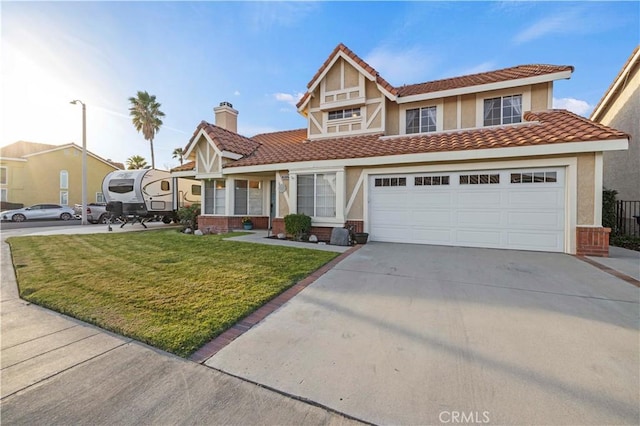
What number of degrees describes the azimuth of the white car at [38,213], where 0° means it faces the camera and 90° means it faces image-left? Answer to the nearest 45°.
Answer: approximately 90°

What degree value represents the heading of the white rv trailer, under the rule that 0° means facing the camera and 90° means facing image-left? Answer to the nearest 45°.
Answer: approximately 45°

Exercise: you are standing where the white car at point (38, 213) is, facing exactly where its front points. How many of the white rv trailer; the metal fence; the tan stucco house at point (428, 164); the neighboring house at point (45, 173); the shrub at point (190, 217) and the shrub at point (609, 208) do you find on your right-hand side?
1

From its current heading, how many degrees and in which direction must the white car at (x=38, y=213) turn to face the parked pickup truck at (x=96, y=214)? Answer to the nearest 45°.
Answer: approximately 135° to its left

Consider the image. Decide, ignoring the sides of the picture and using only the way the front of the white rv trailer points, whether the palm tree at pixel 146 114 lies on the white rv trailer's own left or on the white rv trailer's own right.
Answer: on the white rv trailer's own right

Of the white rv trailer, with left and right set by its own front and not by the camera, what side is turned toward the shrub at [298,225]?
left

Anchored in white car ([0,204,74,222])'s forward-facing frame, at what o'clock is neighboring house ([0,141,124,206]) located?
The neighboring house is roughly at 3 o'clock from the white car.

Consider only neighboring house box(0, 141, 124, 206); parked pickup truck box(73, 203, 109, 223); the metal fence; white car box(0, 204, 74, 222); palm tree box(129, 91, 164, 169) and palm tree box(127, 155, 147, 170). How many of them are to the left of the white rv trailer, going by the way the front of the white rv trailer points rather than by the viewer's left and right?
1

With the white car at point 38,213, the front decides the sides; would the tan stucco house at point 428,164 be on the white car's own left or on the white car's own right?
on the white car's own left

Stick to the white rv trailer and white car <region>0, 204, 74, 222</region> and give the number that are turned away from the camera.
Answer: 0
